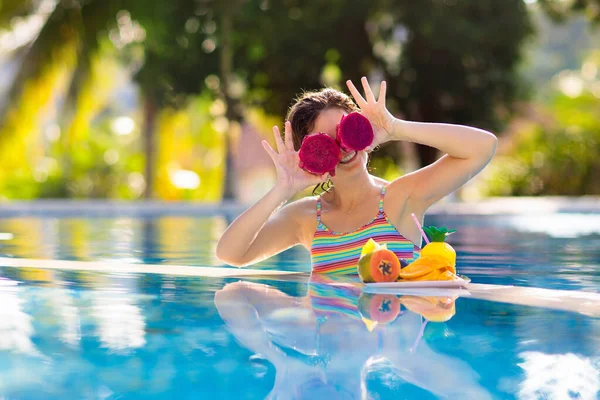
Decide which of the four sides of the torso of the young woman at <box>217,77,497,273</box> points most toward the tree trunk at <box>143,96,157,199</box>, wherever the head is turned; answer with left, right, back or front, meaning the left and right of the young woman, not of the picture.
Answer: back

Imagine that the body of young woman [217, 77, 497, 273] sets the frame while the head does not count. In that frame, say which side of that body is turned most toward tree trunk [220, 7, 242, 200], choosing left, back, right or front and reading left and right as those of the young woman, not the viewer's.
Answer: back

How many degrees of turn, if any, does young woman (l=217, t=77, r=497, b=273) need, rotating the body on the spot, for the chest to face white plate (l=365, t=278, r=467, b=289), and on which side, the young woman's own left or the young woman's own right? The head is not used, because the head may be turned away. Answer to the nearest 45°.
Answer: approximately 45° to the young woman's own left

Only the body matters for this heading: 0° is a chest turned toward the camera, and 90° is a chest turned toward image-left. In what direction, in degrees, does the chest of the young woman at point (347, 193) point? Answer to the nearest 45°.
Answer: approximately 0°
